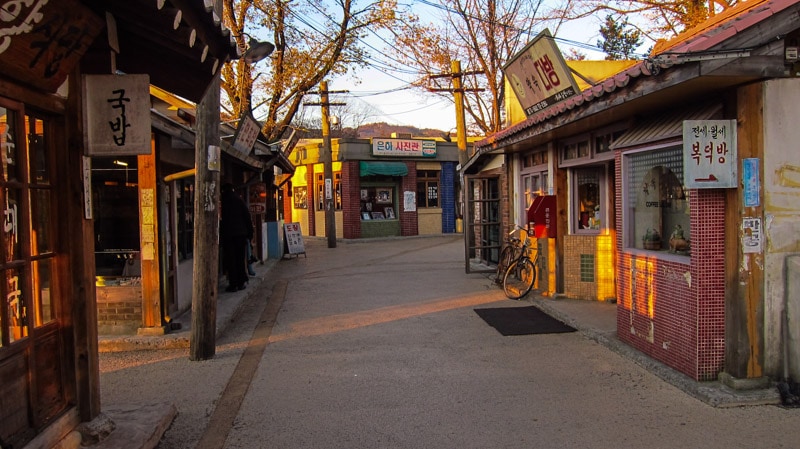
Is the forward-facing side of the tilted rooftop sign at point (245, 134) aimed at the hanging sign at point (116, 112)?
yes

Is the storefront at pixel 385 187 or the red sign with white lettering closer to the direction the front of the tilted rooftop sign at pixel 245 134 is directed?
the red sign with white lettering

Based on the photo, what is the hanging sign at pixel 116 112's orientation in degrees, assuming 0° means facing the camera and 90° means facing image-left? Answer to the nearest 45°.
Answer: approximately 0°

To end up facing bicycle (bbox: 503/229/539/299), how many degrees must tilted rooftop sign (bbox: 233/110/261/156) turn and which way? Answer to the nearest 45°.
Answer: approximately 90° to its left

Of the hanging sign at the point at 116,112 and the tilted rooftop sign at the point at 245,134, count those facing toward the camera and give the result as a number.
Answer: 2
